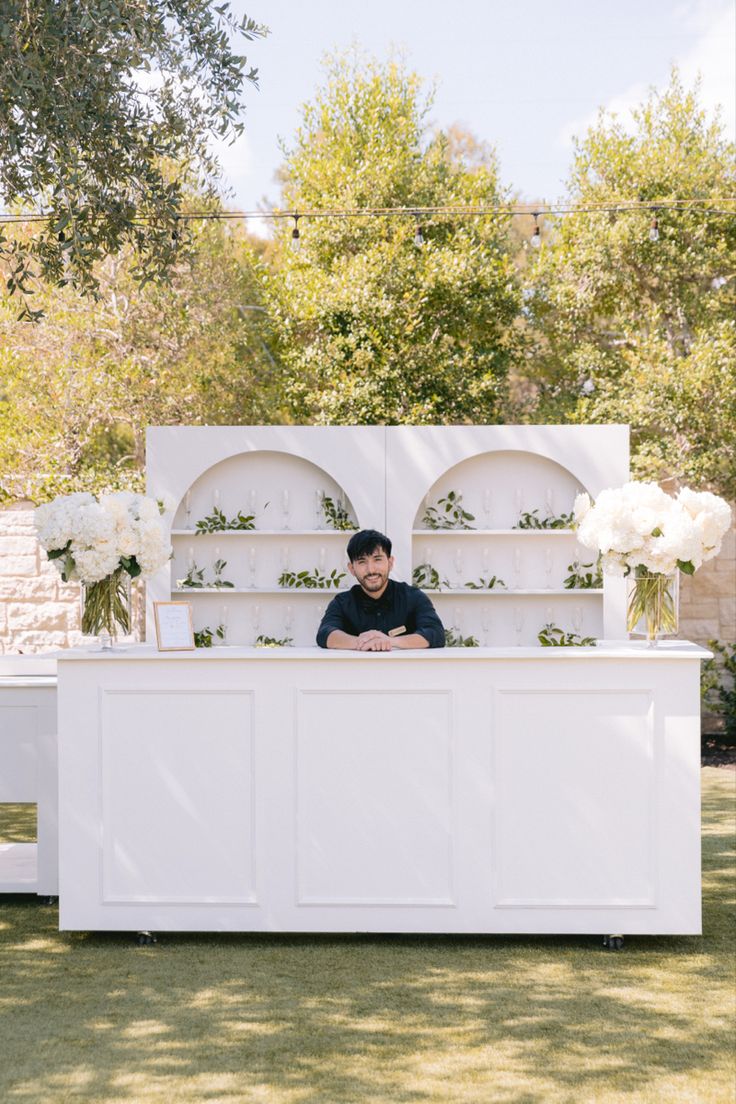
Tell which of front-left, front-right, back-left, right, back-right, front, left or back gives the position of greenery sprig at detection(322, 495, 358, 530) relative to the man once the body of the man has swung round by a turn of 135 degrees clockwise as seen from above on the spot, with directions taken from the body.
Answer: front-right

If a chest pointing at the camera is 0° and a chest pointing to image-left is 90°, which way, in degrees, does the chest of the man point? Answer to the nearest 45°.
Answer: approximately 0°

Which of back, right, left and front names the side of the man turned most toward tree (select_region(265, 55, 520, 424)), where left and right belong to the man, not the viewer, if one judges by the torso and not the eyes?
back

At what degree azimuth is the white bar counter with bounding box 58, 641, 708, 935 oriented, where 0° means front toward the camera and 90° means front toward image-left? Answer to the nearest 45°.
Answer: approximately 0°

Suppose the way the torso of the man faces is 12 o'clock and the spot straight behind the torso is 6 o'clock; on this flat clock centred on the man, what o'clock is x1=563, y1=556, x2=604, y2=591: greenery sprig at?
The greenery sprig is roughly at 7 o'clock from the man.

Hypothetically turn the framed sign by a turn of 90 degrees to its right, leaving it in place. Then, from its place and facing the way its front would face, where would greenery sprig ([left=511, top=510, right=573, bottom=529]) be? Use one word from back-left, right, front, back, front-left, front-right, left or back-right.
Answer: back-right

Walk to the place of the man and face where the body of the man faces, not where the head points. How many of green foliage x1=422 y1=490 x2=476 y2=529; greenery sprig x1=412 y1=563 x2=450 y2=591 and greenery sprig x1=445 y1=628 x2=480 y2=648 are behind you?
3

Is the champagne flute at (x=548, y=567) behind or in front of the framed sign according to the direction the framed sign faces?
behind

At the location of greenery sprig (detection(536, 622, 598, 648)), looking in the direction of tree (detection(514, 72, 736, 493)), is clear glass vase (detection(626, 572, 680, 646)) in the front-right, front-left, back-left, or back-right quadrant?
back-right

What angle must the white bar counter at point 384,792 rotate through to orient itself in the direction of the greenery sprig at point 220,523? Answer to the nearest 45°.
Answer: approximately 180°

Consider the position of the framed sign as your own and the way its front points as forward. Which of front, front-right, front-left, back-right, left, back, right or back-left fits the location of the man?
back-left

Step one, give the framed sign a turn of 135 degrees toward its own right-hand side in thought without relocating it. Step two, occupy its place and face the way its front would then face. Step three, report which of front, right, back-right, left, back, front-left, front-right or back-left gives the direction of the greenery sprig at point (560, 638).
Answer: right
